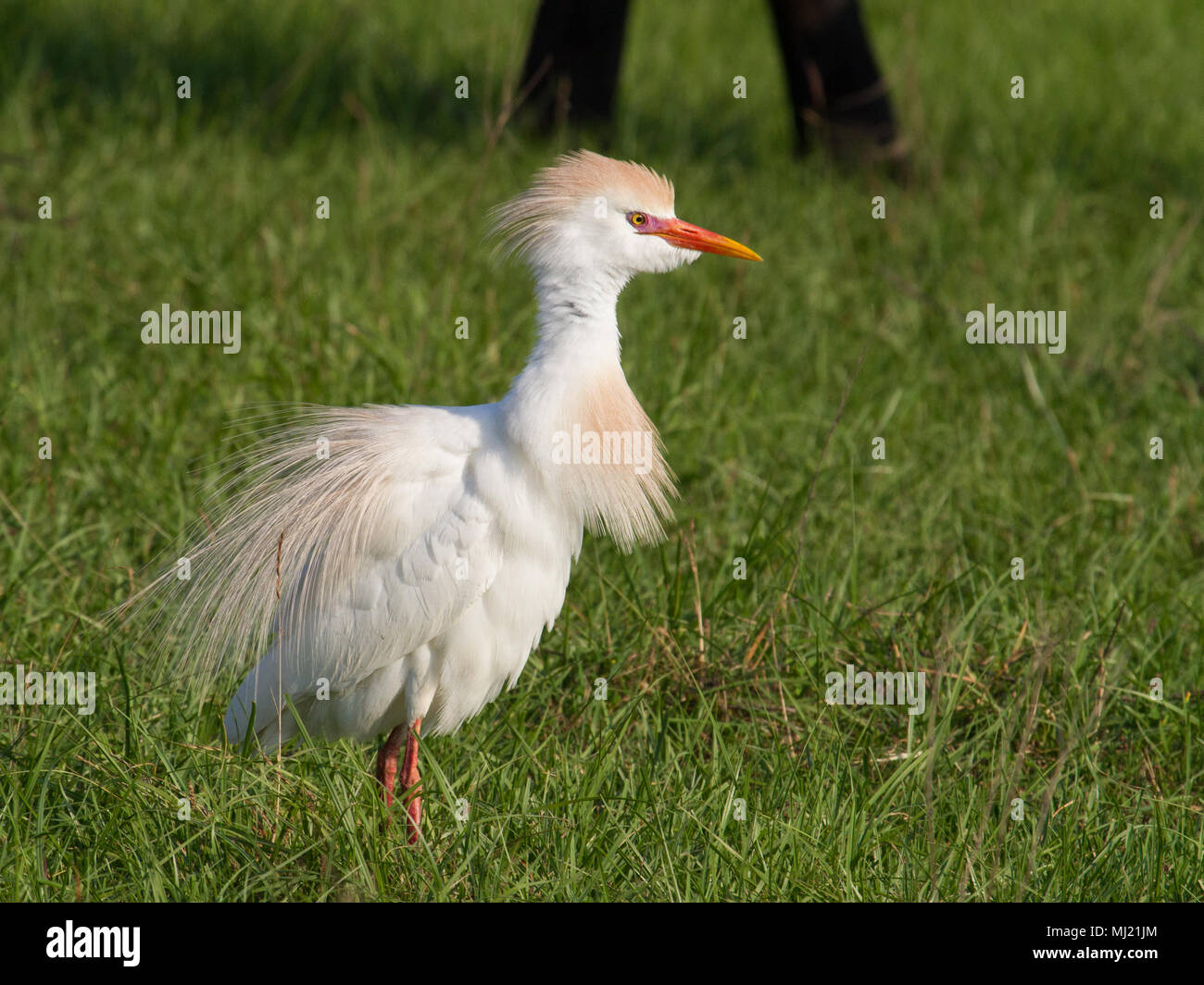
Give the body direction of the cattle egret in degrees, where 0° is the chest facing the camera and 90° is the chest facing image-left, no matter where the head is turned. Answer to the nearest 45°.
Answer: approximately 270°
